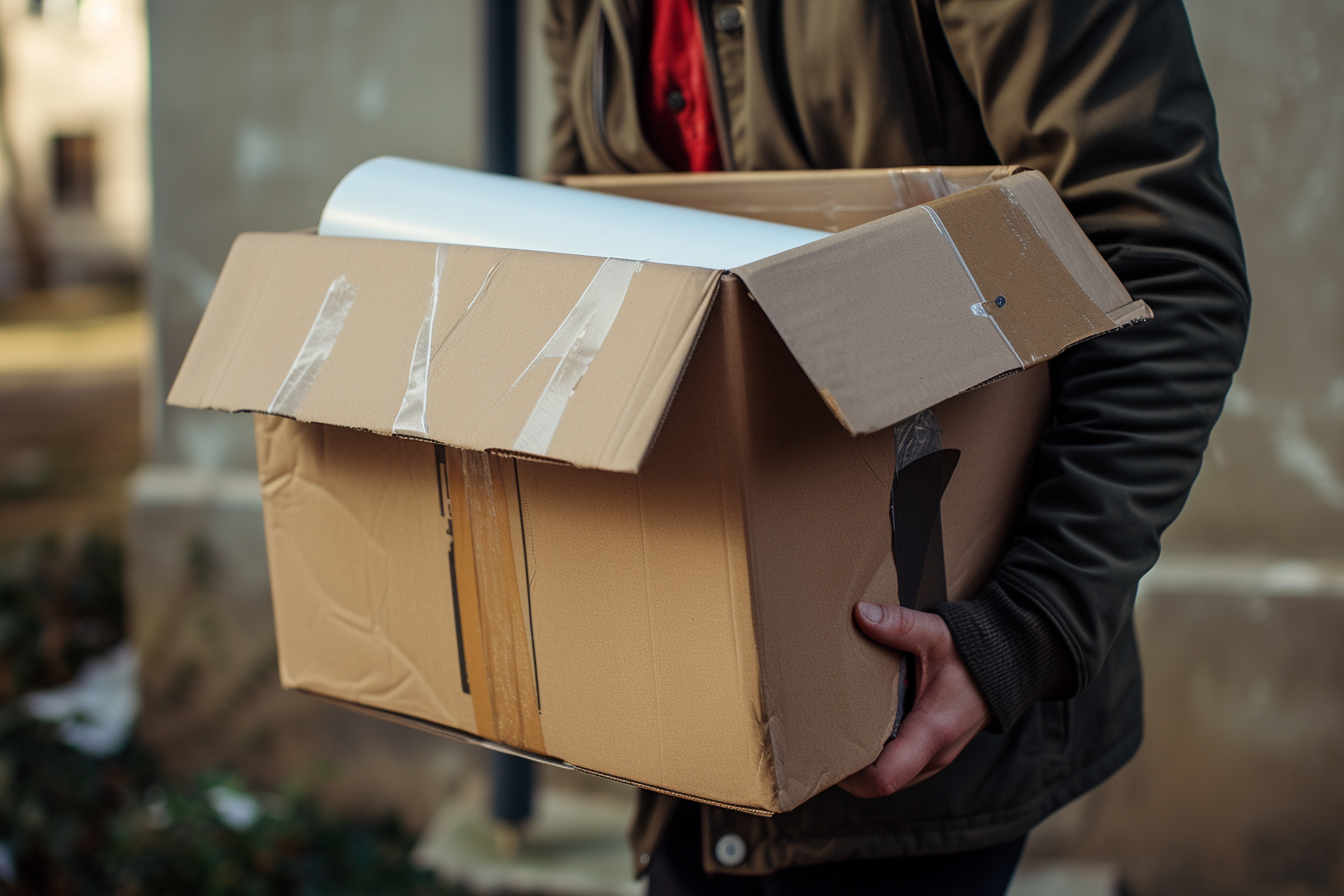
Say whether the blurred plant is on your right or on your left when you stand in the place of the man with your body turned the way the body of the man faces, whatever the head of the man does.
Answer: on your right

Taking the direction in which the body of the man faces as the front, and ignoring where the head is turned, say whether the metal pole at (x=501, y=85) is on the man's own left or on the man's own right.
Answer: on the man's own right

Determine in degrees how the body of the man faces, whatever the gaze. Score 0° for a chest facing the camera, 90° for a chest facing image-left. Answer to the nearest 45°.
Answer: approximately 45°
